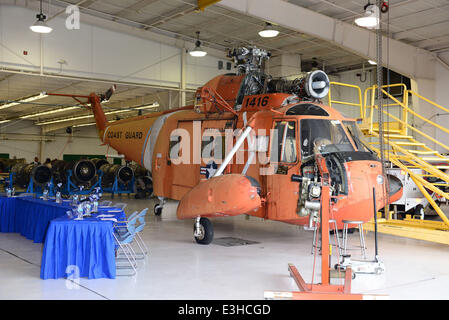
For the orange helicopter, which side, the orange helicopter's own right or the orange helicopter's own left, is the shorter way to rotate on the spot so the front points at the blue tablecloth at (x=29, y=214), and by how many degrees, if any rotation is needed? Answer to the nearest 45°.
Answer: approximately 135° to the orange helicopter's own right

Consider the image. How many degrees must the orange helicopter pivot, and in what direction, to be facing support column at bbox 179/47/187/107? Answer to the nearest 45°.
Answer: approximately 135° to its left

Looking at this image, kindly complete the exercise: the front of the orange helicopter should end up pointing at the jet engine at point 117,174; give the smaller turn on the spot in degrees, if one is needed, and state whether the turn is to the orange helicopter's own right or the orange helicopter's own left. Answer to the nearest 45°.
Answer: approximately 180°

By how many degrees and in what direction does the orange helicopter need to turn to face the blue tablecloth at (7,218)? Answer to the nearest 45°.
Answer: approximately 135° to its right

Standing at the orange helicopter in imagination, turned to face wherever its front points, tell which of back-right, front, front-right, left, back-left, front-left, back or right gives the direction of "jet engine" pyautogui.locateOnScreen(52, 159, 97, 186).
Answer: back

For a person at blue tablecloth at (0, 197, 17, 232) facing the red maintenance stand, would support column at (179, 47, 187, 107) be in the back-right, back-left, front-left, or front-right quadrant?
back-left

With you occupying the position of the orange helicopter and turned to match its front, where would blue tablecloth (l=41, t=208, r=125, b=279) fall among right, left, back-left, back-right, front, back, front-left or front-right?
right

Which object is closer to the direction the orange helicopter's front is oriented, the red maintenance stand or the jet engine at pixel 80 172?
the red maintenance stand

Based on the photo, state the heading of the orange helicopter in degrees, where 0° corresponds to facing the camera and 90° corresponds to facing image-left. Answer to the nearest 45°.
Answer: approximately 315°

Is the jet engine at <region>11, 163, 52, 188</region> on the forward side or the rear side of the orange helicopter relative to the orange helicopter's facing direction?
on the rear side
